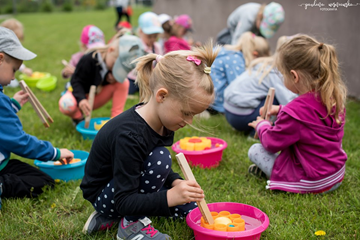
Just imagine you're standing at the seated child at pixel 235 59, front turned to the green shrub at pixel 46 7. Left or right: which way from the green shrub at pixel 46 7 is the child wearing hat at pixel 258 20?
right

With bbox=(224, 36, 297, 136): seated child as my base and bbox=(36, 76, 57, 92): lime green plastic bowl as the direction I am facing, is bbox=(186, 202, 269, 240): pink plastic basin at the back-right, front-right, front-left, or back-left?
back-left

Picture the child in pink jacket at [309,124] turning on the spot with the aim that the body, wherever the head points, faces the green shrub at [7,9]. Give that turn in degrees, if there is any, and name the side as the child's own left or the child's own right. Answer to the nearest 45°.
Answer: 0° — they already face it

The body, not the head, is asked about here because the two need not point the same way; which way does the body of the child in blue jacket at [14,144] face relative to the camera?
to the viewer's right

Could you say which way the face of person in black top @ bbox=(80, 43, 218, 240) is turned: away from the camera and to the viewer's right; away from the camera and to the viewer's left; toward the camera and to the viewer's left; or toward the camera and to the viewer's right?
toward the camera and to the viewer's right

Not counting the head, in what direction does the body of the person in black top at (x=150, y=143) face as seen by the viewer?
to the viewer's right

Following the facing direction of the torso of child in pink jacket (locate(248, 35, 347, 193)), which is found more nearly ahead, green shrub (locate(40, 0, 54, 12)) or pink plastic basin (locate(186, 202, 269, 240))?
the green shrub

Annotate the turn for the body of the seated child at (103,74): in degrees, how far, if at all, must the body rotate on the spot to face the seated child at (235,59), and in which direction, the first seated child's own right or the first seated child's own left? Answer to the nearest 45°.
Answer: approximately 45° to the first seated child's own left
